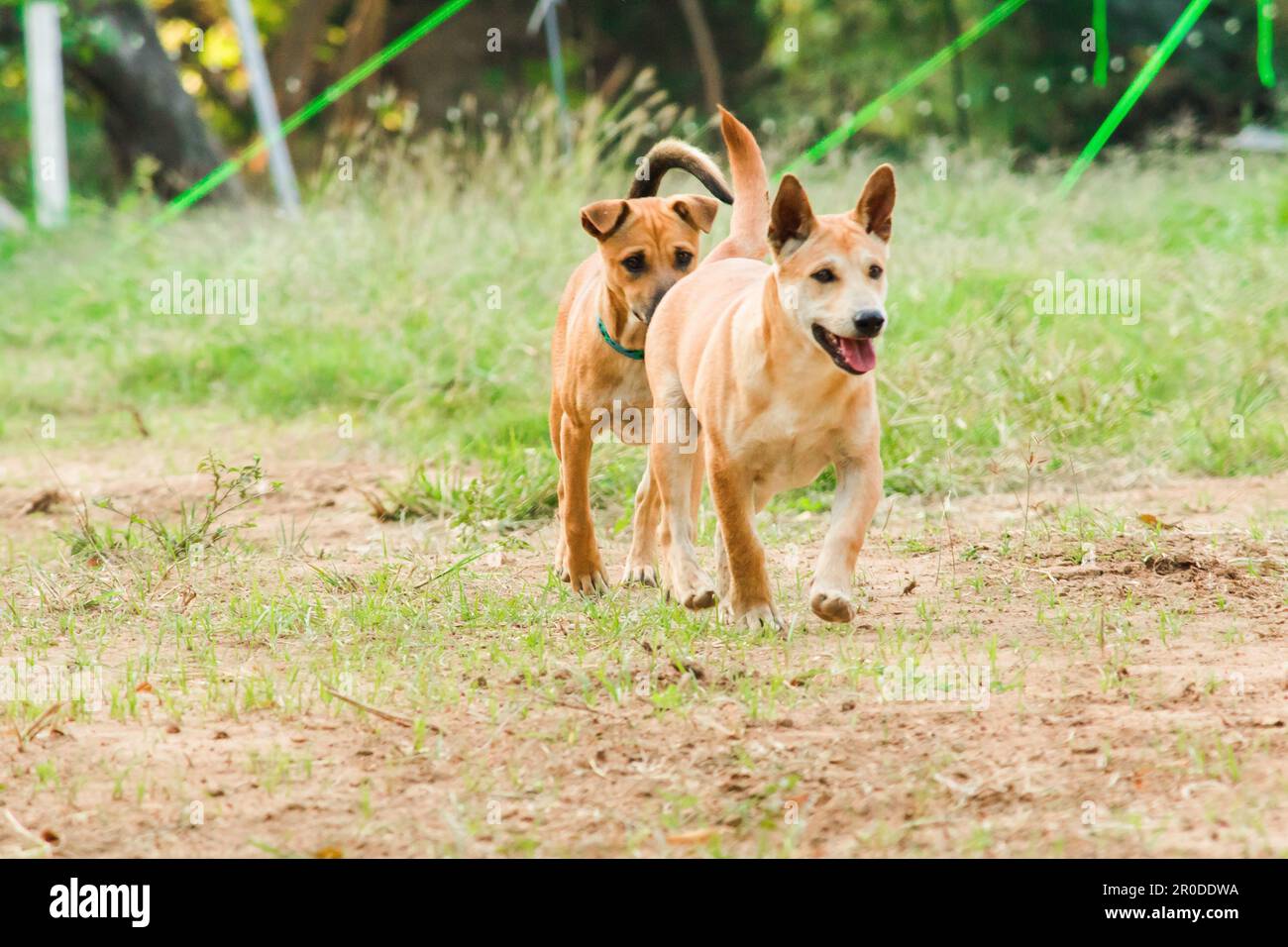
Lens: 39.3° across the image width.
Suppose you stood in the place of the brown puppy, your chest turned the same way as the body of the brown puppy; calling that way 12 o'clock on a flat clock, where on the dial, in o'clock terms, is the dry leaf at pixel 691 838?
The dry leaf is roughly at 12 o'clock from the brown puppy.

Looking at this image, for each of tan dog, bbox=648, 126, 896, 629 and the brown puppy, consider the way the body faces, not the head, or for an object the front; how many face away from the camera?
0

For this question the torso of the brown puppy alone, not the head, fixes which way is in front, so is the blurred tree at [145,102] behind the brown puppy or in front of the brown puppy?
behind

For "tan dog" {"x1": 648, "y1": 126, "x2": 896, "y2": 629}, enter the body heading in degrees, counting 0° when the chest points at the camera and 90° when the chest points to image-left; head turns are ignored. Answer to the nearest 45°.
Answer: approximately 315°

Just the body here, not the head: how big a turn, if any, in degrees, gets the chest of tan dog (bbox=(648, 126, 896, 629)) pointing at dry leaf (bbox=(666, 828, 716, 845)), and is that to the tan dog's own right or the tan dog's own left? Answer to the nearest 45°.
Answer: approximately 45° to the tan dog's own right

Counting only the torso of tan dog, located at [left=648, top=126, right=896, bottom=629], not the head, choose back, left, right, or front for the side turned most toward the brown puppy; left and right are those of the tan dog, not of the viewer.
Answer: back

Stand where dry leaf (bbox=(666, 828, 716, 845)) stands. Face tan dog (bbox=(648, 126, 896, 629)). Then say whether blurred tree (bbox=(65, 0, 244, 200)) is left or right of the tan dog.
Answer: left

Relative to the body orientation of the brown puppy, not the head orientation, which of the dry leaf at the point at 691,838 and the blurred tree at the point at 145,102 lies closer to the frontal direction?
the dry leaf

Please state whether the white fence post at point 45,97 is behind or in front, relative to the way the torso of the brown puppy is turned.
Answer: behind

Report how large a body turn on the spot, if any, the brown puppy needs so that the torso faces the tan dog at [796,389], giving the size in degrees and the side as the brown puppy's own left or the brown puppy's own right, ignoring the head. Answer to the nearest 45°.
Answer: approximately 45° to the brown puppy's own left

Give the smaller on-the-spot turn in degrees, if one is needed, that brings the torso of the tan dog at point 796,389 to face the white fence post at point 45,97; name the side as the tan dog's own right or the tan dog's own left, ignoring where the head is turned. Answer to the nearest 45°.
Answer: approximately 180°

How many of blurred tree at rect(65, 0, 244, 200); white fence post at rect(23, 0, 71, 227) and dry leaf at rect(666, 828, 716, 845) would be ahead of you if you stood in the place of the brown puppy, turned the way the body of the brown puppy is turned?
1

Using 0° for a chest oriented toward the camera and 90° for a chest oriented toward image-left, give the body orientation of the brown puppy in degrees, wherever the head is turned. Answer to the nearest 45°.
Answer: approximately 0°

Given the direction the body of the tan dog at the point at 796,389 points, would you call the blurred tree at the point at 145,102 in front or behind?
behind
